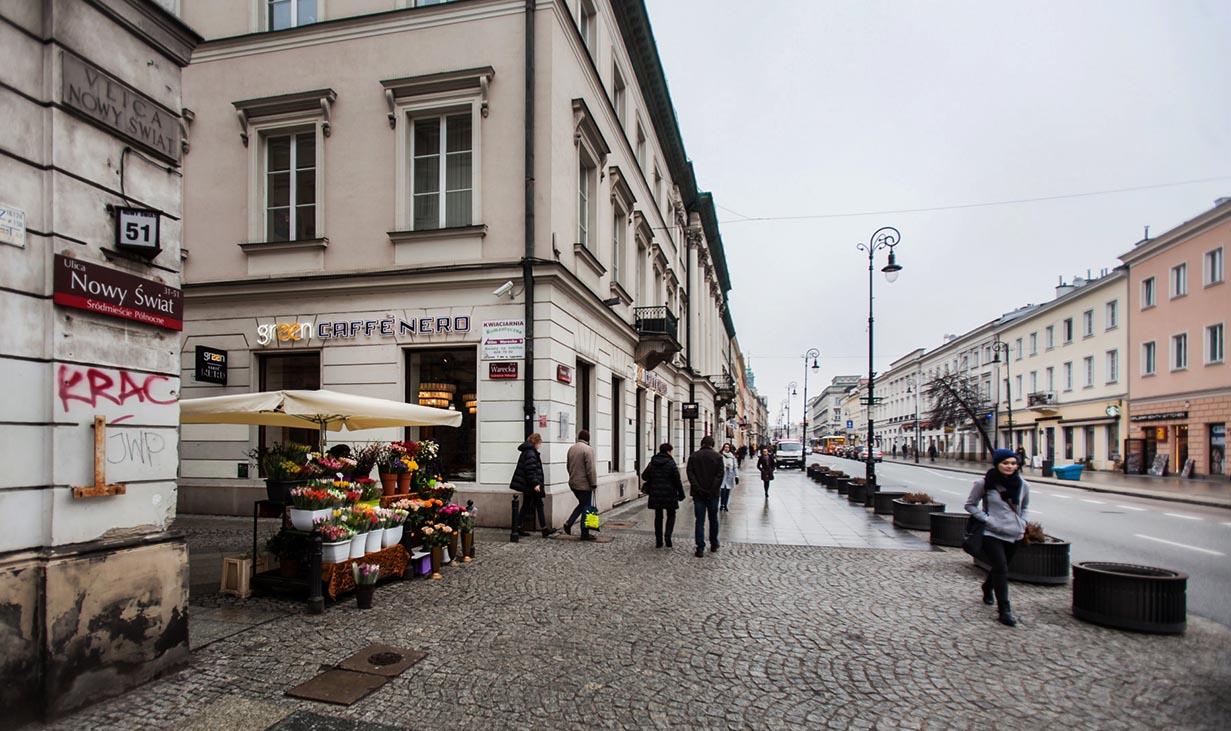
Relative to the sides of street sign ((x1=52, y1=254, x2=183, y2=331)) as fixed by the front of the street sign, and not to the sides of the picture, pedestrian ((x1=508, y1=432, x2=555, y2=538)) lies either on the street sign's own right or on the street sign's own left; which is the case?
on the street sign's own left

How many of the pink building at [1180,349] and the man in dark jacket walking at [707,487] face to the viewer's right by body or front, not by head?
0

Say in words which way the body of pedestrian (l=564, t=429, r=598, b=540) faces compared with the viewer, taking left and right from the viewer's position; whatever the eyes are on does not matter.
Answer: facing away from the viewer and to the right of the viewer
